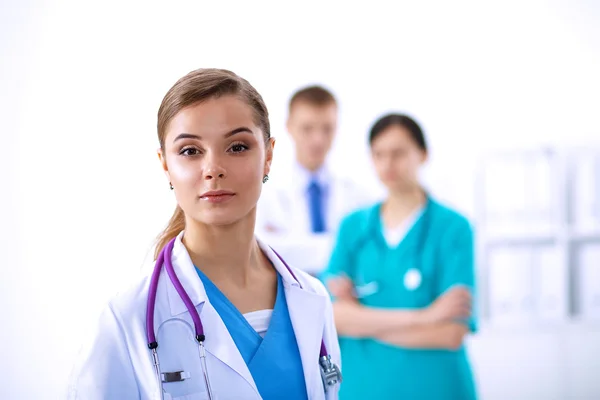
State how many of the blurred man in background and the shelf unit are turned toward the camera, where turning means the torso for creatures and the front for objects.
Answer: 2

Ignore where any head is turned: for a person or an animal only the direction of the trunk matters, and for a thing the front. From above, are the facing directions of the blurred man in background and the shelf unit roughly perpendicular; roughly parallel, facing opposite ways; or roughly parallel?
roughly parallel

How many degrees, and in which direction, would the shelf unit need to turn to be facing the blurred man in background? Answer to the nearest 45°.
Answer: approximately 45° to its right

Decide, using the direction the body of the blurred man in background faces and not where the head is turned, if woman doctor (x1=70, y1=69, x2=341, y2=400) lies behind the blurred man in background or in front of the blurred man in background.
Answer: in front

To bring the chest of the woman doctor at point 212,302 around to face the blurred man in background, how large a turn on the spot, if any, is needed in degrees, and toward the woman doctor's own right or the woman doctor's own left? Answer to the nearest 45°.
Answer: approximately 135° to the woman doctor's own left

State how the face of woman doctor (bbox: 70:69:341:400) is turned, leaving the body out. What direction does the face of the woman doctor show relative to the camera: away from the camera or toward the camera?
toward the camera

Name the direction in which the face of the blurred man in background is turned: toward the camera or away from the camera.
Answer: toward the camera

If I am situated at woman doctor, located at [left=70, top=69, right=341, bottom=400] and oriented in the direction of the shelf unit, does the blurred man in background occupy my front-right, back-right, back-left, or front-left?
front-left

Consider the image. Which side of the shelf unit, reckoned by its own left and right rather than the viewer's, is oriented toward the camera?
front

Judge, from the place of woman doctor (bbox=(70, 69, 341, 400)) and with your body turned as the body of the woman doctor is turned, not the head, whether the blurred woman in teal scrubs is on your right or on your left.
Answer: on your left
